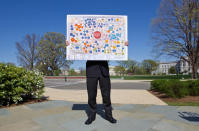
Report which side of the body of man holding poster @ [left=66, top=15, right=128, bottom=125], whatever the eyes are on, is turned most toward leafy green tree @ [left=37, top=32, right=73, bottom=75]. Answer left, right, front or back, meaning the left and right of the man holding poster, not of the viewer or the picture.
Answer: back

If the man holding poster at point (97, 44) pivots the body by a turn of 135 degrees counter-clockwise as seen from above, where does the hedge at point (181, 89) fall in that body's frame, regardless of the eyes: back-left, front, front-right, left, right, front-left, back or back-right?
front

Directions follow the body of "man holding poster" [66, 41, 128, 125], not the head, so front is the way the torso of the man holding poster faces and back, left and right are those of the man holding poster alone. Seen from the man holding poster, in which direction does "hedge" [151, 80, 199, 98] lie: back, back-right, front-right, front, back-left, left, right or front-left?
back-left

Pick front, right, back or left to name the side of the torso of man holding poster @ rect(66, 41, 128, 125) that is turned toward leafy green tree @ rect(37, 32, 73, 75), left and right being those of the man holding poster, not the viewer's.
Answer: back

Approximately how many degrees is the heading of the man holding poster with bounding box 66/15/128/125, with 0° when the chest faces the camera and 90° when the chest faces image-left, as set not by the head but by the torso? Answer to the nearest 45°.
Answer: approximately 0°

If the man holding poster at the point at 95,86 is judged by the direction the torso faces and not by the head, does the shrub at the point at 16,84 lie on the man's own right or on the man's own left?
on the man's own right
